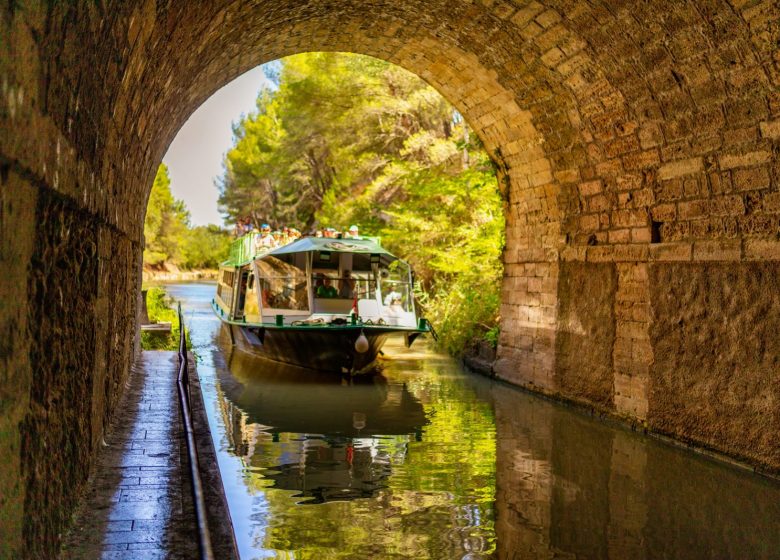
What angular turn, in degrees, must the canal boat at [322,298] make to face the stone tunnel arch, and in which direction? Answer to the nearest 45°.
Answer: approximately 45° to its right
